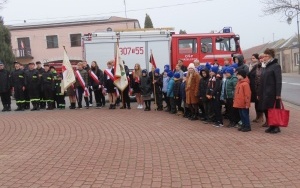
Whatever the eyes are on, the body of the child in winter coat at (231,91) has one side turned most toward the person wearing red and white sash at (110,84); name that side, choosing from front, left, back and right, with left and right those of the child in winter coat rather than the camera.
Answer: right

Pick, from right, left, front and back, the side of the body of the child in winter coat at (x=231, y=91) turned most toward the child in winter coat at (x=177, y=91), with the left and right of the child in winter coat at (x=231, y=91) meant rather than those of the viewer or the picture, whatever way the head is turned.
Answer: right

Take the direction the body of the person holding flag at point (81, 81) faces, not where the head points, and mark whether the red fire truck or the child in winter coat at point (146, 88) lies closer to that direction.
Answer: the child in winter coat

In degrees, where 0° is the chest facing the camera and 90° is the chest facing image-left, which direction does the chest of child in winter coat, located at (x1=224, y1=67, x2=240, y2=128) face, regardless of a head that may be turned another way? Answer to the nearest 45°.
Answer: approximately 45°

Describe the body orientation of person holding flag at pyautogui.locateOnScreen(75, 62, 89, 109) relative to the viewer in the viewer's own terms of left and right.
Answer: facing the viewer

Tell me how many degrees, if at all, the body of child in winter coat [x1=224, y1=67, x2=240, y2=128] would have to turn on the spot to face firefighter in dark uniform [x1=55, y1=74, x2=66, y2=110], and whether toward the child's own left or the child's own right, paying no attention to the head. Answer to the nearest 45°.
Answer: approximately 90° to the child's own right

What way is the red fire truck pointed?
to the viewer's right
